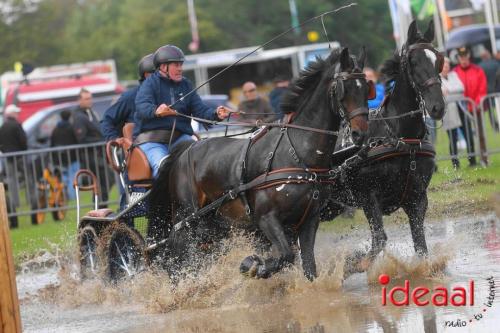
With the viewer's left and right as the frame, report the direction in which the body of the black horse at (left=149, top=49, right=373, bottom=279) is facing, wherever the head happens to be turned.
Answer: facing the viewer and to the right of the viewer

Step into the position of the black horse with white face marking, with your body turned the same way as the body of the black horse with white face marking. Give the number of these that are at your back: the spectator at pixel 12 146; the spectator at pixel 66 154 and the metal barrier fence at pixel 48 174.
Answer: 3

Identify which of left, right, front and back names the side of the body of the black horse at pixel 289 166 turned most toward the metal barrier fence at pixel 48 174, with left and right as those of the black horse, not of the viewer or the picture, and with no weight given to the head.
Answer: back

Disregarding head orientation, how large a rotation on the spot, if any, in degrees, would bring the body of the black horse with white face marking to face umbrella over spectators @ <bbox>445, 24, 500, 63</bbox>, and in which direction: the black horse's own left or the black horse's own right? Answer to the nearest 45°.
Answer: approximately 135° to the black horse's own left

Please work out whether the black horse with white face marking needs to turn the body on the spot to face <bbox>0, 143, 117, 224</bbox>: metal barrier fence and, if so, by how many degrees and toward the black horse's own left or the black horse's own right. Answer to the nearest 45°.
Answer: approximately 180°

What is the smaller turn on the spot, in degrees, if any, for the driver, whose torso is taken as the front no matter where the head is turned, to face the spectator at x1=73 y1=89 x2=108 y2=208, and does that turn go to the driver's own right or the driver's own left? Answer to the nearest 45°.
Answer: approximately 135° to the driver's own left

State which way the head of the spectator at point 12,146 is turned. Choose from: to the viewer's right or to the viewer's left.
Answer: to the viewer's right

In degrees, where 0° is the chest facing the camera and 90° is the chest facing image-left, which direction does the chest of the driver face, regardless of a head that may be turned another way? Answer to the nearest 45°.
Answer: approximately 315°

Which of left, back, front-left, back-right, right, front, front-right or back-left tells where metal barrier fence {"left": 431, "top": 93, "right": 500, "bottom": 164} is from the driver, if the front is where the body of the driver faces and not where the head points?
left
